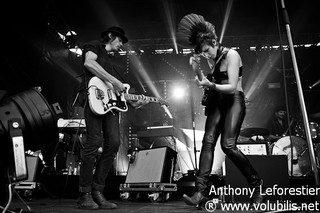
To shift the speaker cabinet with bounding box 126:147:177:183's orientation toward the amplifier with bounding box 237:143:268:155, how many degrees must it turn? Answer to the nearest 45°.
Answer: approximately 180°

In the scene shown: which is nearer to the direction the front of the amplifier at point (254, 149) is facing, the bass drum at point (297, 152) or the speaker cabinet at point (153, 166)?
the speaker cabinet

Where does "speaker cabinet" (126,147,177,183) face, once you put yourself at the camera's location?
facing the viewer and to the left of the viewer

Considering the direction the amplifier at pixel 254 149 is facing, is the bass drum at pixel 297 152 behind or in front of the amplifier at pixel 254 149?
behind

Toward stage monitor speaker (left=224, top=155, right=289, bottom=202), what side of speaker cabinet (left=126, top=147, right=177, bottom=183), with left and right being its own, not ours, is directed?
left

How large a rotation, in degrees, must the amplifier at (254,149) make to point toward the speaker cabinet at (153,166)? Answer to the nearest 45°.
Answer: approximately 45° to its right

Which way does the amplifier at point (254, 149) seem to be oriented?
toward the camera

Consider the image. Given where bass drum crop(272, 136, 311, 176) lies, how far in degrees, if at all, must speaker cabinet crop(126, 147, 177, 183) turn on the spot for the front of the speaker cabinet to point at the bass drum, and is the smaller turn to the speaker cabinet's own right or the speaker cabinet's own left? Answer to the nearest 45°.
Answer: approximately 180°

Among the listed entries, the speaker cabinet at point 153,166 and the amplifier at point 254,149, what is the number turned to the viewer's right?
0

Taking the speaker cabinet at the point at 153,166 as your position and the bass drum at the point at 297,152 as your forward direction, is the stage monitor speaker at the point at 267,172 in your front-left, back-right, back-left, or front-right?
front-right
